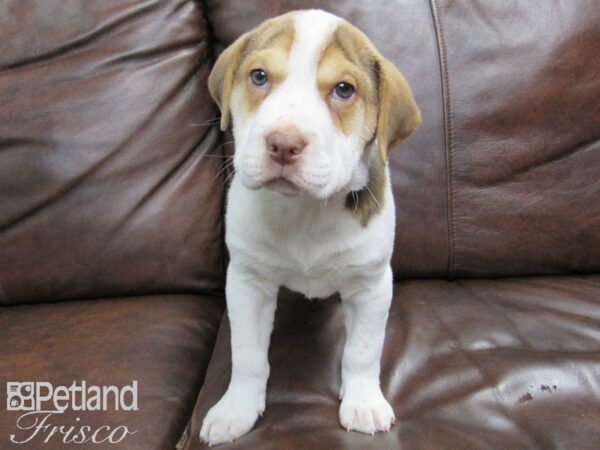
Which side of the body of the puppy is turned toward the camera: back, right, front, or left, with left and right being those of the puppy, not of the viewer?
front
